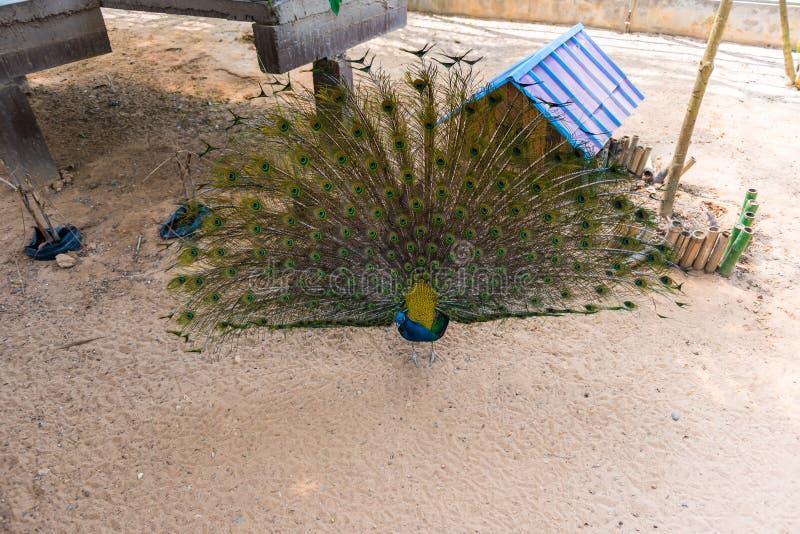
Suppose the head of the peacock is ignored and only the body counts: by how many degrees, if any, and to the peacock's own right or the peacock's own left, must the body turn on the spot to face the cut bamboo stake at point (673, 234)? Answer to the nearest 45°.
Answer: approximately 135° to the peacock's own left

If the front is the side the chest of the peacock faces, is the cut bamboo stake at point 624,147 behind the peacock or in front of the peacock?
behind

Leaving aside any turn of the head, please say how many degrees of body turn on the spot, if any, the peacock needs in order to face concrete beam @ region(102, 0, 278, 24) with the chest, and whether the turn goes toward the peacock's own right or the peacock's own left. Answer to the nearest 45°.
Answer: approximately 135° to the peacock's own right

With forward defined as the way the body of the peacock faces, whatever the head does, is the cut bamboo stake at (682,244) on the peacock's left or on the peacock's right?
on the peacock's left

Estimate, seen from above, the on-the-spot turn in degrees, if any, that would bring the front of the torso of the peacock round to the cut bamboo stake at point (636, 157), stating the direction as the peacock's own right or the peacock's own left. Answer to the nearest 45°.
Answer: approximately 135° to the peacock's own left

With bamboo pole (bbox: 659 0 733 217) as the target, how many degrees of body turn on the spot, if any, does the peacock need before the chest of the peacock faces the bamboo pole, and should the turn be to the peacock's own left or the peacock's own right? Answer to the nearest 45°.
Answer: approximately 135° to the peacock's own left

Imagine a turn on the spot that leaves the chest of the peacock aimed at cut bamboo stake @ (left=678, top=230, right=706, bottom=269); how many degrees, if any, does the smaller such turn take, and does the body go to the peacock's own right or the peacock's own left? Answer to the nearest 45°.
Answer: approximately 135° to the peacock's own left

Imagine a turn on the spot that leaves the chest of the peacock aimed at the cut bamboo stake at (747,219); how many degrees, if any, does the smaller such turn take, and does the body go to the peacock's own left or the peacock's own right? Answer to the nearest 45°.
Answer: approximately 135° to the peacock's own left

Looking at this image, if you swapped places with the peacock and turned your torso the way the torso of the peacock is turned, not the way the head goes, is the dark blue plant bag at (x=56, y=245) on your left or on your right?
on your right

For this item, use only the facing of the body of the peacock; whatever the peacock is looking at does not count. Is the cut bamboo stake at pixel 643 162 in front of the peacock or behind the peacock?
behind

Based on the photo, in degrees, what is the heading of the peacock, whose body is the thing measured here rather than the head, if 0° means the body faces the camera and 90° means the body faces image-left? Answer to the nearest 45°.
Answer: approximately 0°

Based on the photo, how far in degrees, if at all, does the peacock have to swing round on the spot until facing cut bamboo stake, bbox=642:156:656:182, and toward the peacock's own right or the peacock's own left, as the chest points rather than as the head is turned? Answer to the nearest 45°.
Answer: approximately 135° to the peacock's own left
